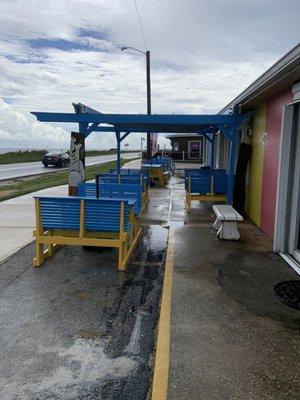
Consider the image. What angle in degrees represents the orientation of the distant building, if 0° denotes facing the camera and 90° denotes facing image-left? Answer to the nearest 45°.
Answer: approximately 0°

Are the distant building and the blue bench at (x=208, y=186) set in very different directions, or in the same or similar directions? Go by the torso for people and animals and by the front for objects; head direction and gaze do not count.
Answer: very different directions

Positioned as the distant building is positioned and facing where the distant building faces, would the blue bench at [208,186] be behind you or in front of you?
in front

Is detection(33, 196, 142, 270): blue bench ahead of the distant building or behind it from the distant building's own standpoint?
ahead

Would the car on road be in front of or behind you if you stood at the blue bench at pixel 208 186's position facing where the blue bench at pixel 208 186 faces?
in front
